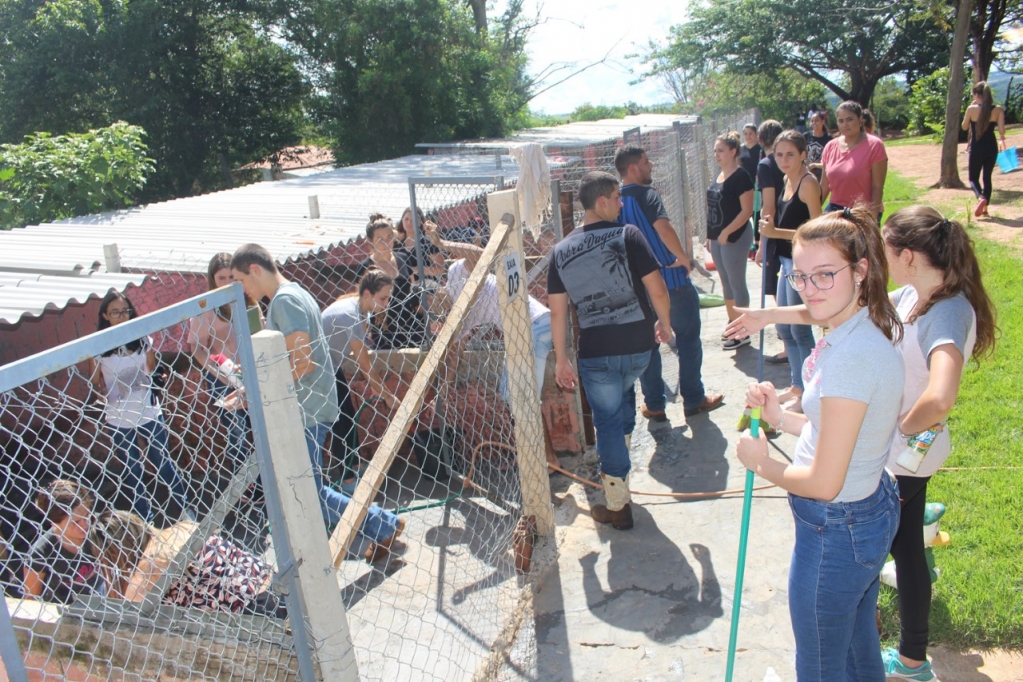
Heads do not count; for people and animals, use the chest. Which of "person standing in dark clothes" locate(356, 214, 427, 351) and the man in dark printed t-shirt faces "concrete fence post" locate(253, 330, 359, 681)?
the person standing in dark clothes

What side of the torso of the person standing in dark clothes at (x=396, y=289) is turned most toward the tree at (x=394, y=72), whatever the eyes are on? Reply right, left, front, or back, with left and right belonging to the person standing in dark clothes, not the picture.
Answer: back

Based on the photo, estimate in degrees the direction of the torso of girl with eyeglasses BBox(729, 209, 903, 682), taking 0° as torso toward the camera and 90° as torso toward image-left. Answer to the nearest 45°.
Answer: approximately 90°

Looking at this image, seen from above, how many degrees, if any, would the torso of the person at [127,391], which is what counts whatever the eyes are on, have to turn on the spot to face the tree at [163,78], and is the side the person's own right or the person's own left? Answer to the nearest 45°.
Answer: approximately 180°

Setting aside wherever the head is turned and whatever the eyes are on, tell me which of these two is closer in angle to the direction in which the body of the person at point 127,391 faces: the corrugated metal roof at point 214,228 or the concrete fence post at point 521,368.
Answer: the concrete fence post

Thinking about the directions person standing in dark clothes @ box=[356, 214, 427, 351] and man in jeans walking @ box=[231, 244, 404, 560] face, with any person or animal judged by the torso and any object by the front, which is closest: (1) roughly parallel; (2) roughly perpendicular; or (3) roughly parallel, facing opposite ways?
roughly perpendicular
